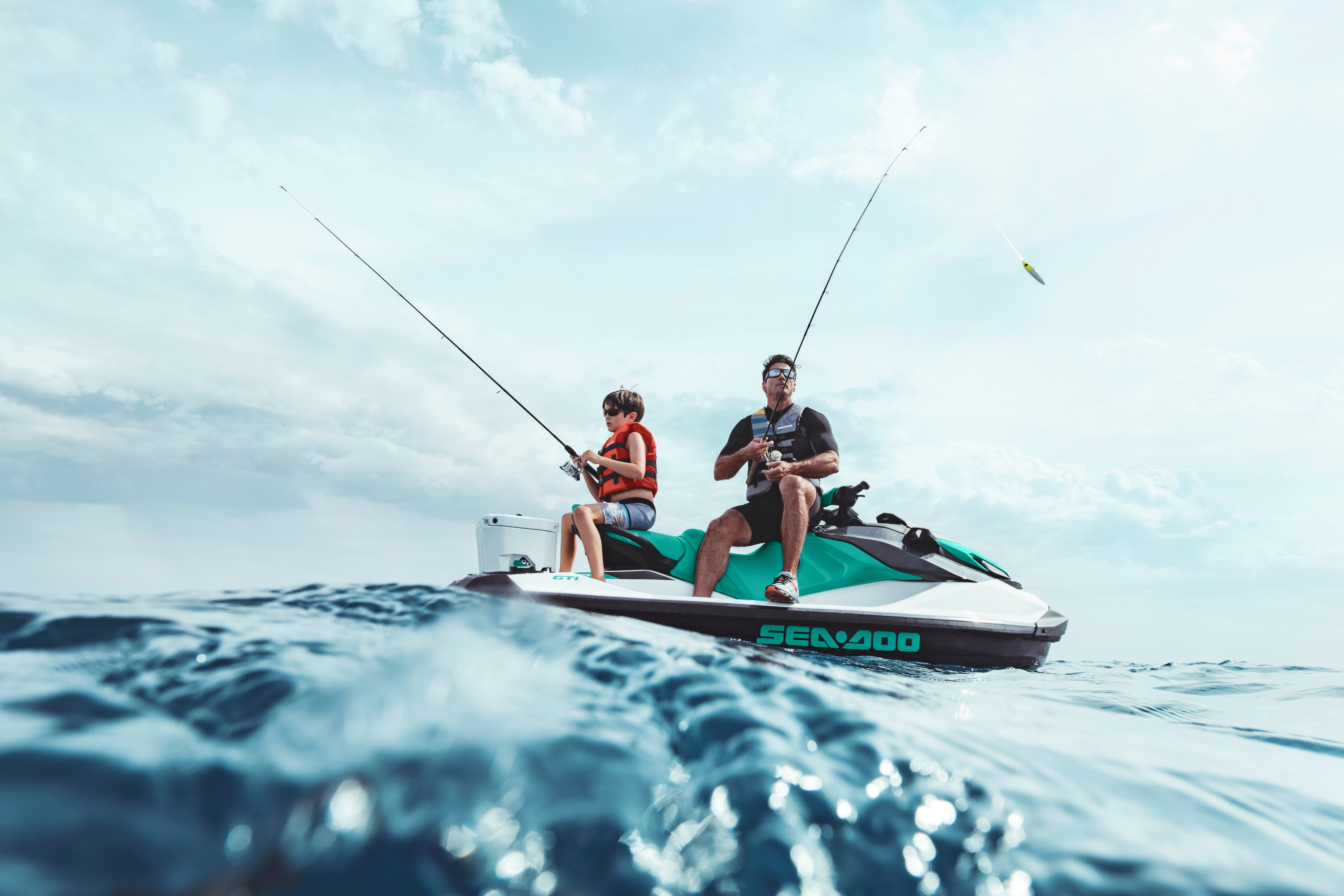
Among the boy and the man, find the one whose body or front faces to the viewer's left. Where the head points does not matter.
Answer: the boy

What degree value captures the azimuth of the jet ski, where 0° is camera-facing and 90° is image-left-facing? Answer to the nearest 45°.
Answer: approximately 270°

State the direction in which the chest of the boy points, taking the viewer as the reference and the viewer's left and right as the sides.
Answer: facing to the left of the viewer

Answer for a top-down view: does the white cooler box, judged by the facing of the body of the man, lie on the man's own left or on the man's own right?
on the man's own right
